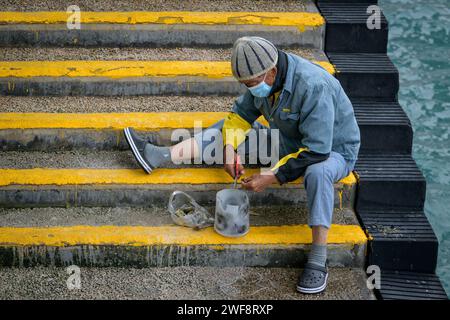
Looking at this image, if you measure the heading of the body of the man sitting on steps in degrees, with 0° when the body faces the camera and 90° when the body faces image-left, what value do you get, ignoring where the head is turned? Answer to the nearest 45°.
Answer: approximately 45°
